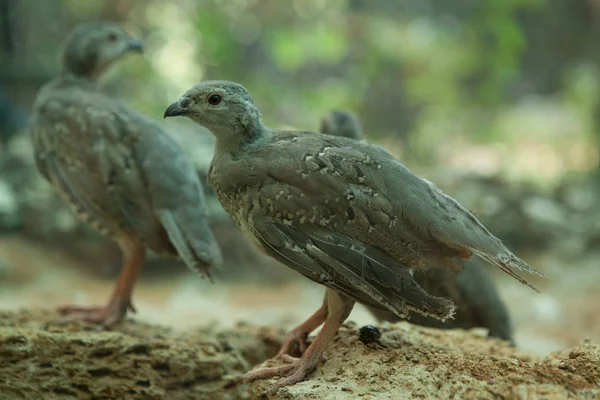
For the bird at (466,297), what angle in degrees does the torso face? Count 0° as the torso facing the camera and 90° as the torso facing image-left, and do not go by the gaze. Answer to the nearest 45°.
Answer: approximately 90°

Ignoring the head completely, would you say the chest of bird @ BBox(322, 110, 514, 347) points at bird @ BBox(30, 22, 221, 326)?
yes

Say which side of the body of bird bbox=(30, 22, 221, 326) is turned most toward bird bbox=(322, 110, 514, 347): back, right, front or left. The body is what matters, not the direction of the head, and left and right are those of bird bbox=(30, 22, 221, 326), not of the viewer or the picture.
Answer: back

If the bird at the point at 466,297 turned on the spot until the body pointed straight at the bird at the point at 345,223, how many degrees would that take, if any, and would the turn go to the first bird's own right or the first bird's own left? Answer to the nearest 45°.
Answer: approximately 45° to the first bird's own left

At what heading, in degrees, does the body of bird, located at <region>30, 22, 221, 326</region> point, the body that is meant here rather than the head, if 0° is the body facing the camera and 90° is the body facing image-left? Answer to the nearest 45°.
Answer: approximately 90°

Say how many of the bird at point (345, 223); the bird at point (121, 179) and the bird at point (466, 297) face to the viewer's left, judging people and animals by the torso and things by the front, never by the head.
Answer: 3

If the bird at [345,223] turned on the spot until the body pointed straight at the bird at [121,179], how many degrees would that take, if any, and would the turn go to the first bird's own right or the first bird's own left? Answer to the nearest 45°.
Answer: approximately 45° to the first bird's own right

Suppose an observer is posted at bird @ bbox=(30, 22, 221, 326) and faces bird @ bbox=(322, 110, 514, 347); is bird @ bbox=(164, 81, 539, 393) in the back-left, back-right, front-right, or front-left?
front-right

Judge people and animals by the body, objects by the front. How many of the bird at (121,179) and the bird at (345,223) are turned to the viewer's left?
2

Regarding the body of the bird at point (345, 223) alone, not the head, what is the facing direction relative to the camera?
to the viewer's left

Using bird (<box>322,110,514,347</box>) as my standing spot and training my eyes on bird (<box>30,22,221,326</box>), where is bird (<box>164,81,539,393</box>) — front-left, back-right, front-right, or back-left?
front-left

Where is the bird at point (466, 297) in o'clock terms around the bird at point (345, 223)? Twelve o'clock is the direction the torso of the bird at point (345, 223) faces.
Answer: the bird at point (466, 297) is roughly at 4 o'clock from the bird at point (345, 223).

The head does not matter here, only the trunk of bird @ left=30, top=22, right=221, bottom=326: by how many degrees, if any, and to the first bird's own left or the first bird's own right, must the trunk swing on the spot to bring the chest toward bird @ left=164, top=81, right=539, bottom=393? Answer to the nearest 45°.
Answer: approximately 135° to the first bird's own left
